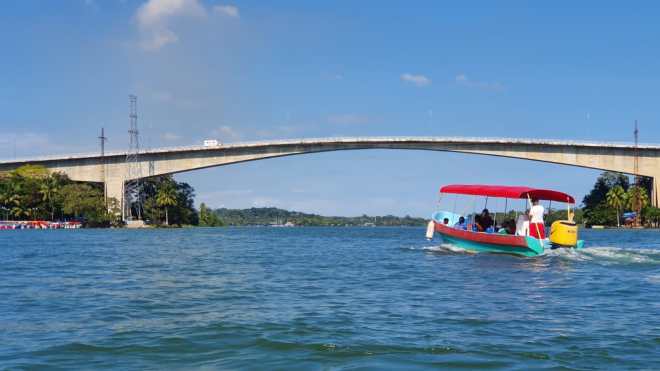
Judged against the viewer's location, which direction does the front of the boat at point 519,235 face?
facing away from the viewer and to the left of the viewer

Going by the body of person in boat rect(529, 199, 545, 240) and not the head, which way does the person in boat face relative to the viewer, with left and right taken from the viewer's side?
facing away from the viewer and to the left of the viewer
